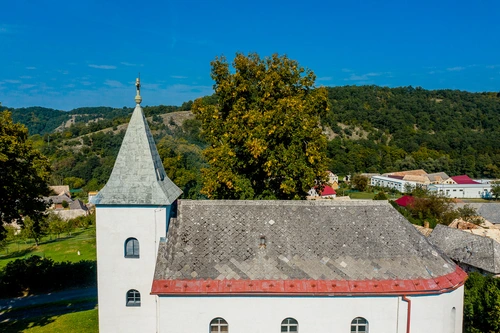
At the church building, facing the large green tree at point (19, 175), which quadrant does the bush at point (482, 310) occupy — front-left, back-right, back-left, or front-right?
back-right

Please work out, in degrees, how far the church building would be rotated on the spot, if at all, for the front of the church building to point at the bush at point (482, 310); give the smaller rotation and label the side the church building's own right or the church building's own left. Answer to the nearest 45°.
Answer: approximately 135° to the church building's own right

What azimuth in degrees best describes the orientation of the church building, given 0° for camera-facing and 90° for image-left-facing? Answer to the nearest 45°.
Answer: approximately 90°

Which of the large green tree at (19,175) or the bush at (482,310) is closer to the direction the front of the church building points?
the large green tree

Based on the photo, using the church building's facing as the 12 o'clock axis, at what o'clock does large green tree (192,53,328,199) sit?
The large green tree is roughly at 3 o'clock from the church building.

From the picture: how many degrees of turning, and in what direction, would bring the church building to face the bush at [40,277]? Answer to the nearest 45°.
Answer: approximately 45° to its right

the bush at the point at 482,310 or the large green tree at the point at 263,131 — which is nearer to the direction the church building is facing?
the large green tree

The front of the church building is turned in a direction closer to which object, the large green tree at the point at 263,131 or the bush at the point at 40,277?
the bush
